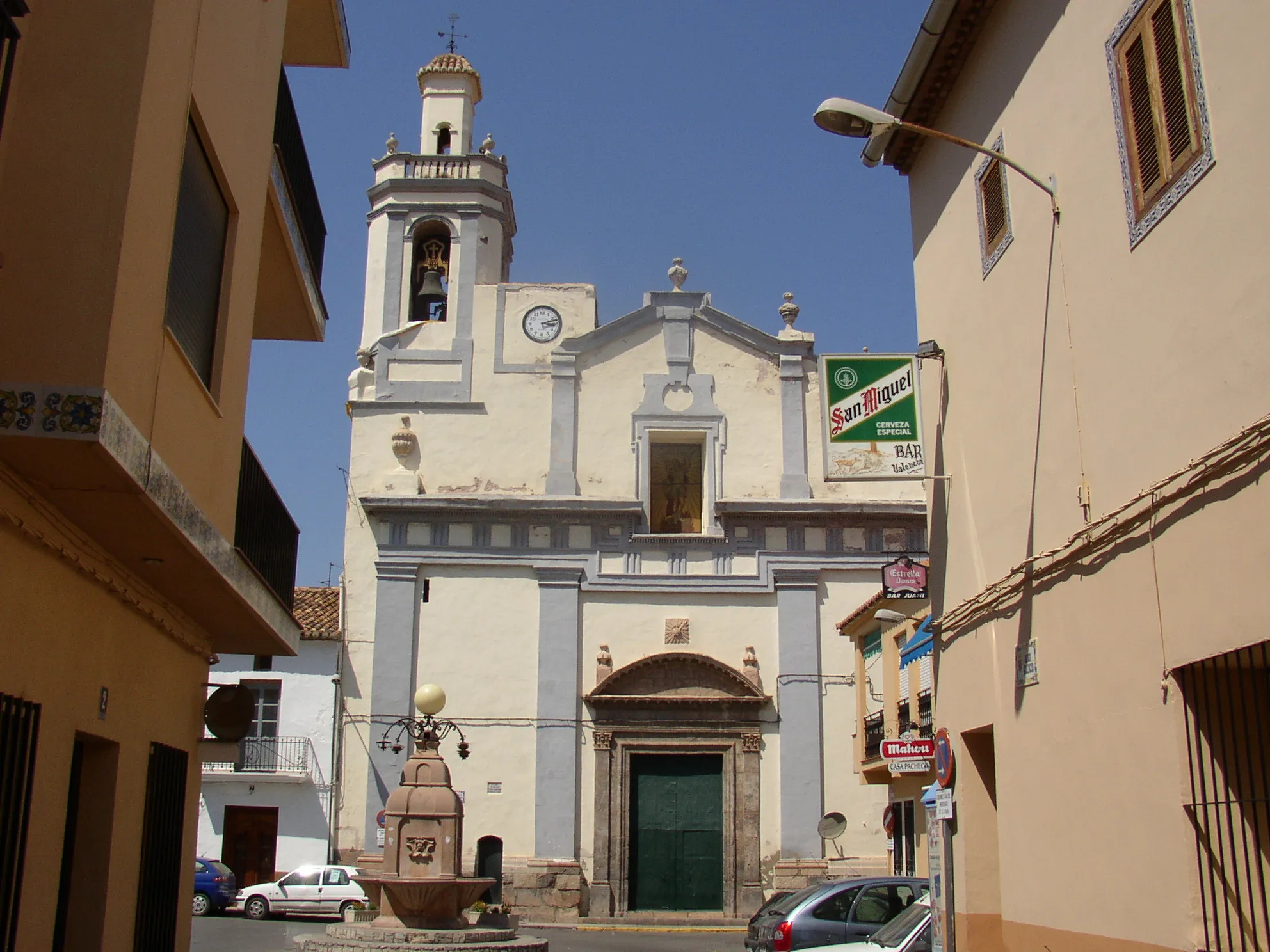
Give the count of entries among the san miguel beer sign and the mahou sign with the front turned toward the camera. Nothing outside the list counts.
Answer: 2

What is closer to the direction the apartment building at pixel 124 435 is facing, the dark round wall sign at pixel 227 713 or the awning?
the awning

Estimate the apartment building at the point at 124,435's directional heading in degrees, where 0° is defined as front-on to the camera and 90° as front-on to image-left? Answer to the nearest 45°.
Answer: approximately 315°

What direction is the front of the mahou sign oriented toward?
toward the camera

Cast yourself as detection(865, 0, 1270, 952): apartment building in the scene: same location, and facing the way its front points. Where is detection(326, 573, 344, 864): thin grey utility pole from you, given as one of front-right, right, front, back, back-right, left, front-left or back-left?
right

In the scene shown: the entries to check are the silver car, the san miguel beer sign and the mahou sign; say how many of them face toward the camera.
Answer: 2

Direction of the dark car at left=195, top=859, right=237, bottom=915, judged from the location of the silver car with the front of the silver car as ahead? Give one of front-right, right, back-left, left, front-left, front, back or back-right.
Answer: left

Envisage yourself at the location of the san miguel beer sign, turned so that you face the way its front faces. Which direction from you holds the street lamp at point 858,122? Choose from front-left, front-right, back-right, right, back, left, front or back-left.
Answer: front

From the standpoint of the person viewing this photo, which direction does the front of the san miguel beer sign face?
facing the viewer

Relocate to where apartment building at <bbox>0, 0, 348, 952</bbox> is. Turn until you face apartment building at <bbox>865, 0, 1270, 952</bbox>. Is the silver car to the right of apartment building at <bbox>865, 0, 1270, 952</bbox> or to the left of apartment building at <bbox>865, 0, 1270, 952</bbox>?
left

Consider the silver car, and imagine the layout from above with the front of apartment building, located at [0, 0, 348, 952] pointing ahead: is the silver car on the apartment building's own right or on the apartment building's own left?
on the apartment building's own left

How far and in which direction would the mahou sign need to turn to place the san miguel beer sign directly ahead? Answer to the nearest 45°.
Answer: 0° — it already faces it

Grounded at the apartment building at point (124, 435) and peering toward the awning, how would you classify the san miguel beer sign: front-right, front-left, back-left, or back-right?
front-right

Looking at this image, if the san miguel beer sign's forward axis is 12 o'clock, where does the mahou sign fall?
The mahou sign is roughly at 6 o'clock from the san miguel beer sign.

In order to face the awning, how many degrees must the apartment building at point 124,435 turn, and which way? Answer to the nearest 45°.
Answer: approximately 90° to its left

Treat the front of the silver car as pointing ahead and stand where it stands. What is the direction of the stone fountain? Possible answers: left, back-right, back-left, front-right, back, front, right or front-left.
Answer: back-left
